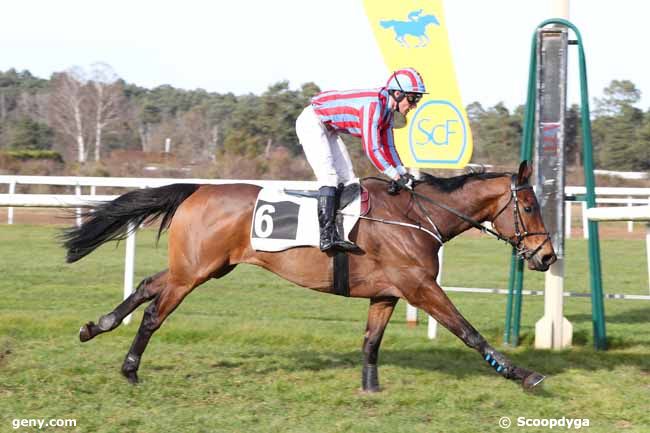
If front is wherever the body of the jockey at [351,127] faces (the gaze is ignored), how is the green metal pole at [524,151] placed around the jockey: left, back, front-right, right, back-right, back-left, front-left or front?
front-left

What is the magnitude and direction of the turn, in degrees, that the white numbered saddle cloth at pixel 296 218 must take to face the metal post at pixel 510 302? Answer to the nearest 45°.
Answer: approximately 45° to its left

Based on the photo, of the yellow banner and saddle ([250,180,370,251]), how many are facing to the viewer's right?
1

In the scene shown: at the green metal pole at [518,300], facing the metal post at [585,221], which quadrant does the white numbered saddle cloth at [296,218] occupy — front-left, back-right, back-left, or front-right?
back-left

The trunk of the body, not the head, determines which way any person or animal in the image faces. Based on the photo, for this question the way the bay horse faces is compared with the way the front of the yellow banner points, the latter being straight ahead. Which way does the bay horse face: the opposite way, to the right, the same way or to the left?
to the left

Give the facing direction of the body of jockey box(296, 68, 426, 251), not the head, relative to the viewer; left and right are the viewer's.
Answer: facing to the right of the viewer

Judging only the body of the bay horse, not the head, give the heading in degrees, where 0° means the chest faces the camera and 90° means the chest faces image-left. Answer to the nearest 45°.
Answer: approximately 270°

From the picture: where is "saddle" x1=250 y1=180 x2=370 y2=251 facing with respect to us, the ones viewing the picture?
facing to the right of the viewer

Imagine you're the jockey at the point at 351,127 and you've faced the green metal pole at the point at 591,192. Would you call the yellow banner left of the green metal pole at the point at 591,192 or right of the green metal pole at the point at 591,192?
left

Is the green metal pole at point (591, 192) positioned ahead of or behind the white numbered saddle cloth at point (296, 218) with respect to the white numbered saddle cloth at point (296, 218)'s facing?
ahead

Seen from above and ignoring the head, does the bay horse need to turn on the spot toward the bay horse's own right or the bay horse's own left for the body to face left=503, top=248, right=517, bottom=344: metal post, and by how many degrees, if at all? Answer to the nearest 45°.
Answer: approximately 45° to the bay horse's own left
